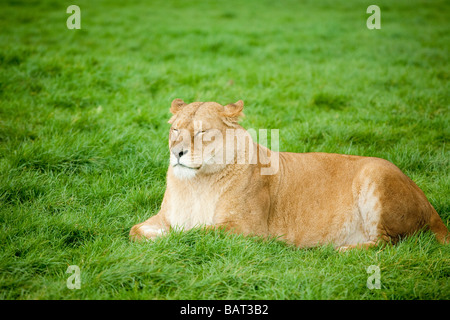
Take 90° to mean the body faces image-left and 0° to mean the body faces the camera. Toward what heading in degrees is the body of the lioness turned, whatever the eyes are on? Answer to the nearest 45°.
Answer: approximately 90°
